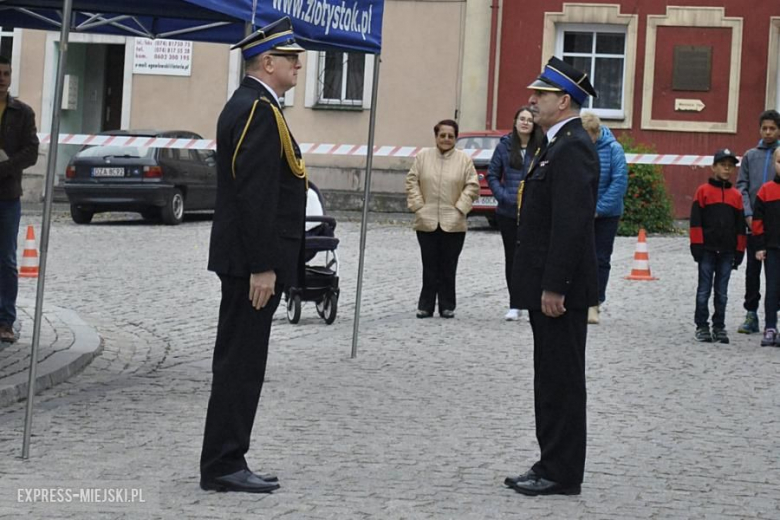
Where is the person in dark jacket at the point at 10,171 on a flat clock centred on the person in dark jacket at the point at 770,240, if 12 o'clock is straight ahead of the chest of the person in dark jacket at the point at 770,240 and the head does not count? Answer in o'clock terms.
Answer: the person in dark jacket at the point at 10,171 is roughly at 2 o'clock from the person in dark jacket at the point at 770,240.

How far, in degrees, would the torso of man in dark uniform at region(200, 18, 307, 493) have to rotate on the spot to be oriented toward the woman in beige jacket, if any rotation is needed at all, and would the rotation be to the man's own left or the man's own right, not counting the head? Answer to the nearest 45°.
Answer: approximately 90° to the man's own left

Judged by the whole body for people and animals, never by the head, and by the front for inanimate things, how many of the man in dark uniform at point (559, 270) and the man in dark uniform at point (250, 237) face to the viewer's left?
1

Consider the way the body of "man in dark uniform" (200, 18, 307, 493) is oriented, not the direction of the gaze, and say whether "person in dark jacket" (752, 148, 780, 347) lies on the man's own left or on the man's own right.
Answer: on the man's own left

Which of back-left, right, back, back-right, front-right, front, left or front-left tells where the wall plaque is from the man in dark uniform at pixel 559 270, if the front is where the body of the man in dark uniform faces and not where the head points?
right

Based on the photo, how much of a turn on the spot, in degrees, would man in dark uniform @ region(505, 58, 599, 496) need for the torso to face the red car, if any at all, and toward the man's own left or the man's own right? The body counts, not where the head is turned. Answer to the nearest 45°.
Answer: approximately 90° to the man's own right

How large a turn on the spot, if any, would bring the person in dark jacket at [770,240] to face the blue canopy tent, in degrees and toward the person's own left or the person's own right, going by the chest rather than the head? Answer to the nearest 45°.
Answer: approximately 45° to the person's own right

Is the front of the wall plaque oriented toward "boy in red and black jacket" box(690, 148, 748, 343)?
yes

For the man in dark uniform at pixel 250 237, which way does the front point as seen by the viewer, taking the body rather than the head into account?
to the viewer's right

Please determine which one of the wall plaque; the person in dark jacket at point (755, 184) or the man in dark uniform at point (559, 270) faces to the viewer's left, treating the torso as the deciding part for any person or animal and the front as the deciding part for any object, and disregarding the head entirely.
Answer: the man in dark uniform

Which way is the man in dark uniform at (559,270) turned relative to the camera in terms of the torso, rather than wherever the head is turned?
to the viewer's left

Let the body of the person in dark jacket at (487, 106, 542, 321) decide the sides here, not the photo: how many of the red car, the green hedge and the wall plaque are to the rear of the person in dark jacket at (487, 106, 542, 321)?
3
